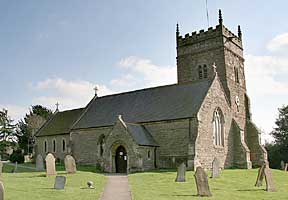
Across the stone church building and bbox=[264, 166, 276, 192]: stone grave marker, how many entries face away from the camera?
0

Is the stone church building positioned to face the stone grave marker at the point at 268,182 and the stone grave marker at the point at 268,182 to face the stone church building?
no

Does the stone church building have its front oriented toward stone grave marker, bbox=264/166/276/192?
no

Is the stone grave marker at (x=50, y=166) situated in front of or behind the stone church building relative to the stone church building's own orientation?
in front

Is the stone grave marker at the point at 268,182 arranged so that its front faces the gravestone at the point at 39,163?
no

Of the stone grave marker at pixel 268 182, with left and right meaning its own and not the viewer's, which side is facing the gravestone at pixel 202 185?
right

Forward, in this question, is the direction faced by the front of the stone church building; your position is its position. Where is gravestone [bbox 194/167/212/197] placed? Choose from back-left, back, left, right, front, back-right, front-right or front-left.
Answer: front-left

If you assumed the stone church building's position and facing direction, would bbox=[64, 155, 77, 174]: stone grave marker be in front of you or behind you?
in front

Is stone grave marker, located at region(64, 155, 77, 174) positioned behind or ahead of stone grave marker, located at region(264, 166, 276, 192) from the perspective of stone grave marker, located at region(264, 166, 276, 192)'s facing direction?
behind

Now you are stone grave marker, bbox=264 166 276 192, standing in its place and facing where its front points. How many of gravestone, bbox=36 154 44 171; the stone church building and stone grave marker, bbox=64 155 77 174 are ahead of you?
0

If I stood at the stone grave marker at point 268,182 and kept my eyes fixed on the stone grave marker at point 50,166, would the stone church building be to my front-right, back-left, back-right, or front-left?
front-right

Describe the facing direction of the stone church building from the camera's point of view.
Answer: facing the viewer and to the left of the viewer

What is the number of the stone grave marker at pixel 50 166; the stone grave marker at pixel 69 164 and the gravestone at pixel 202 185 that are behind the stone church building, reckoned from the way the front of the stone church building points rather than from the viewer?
0
